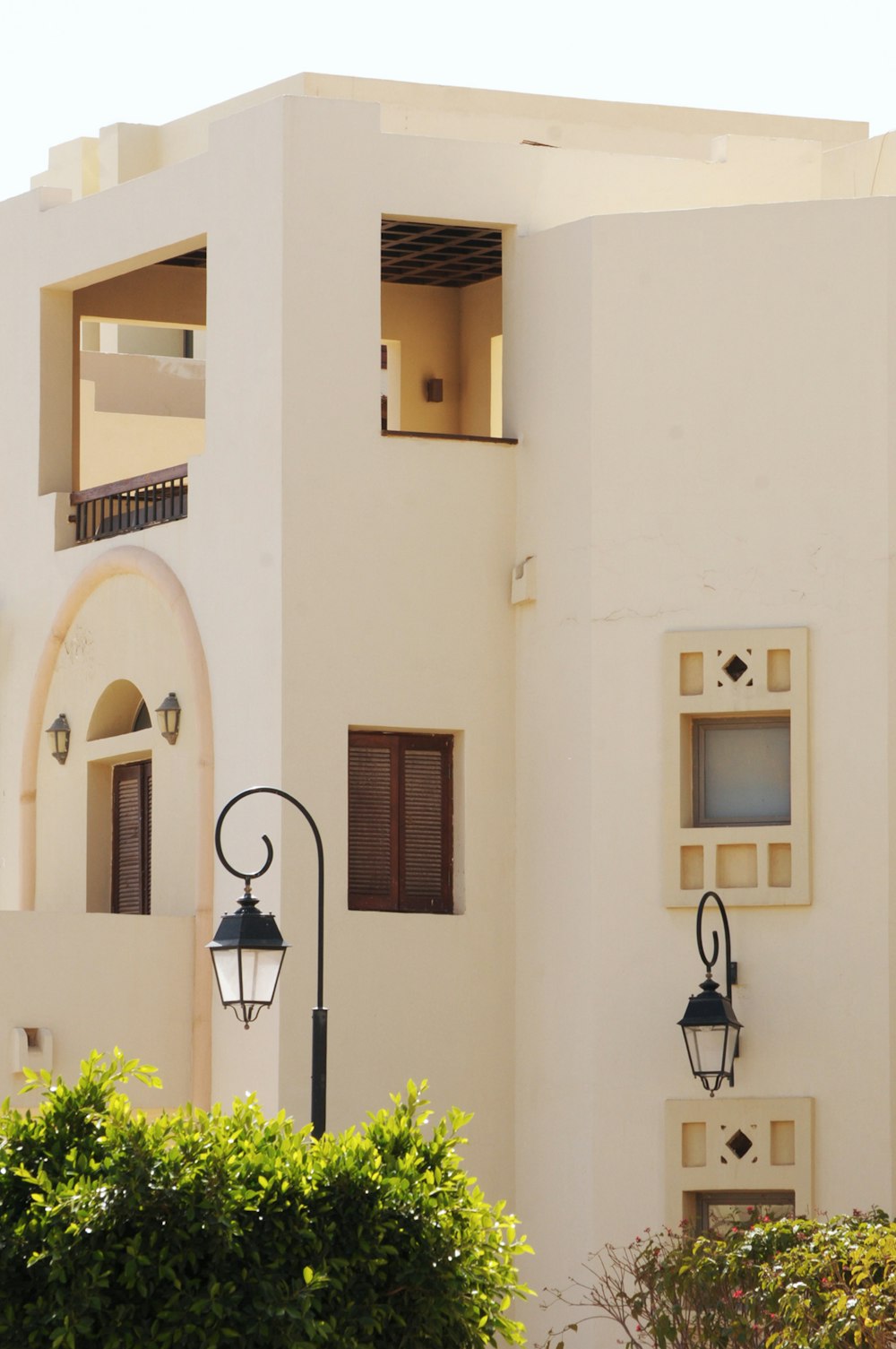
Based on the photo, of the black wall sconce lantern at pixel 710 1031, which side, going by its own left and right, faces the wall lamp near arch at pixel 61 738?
right

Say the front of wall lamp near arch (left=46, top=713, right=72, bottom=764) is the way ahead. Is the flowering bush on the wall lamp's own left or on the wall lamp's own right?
on the wall lamp's own left

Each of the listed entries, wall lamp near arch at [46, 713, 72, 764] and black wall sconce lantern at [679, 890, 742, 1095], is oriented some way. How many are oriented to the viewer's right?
0

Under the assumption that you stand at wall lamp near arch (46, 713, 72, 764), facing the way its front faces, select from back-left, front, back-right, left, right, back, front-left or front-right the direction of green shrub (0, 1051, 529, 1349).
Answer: front-left

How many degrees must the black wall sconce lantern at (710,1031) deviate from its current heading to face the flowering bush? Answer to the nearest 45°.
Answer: approximately 45° to its left

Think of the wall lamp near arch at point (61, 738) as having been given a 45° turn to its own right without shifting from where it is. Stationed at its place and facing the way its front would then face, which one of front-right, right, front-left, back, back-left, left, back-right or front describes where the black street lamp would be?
left

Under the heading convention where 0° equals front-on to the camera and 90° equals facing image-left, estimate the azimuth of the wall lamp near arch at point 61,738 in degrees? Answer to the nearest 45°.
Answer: approximately 45°

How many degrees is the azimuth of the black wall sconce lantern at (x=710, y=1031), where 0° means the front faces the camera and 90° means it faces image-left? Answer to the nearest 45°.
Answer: approximately 45°
